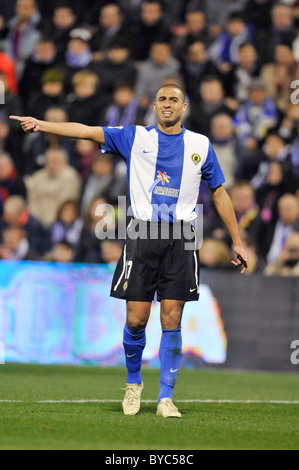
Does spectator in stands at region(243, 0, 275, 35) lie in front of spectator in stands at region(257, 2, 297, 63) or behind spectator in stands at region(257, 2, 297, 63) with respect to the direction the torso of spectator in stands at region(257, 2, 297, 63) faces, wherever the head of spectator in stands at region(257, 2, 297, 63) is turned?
behind

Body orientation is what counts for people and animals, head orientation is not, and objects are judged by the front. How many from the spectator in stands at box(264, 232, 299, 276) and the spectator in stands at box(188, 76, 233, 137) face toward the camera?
2

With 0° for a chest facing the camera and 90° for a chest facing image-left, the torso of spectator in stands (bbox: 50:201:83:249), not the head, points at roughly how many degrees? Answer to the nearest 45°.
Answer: approximately 0°
